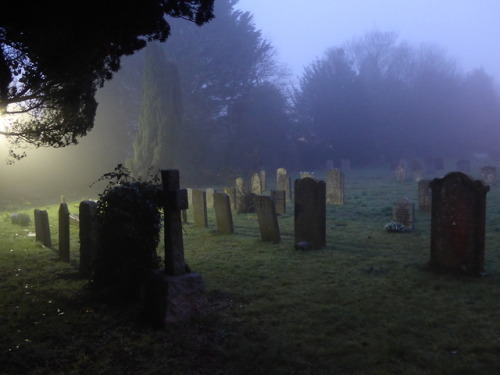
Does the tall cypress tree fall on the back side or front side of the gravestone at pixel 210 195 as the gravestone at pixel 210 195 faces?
on the back side

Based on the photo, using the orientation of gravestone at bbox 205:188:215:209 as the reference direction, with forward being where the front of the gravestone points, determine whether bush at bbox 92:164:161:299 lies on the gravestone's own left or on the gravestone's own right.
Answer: on the gravestone's own right

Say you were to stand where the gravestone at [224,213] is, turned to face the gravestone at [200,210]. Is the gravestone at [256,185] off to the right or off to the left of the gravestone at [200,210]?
right

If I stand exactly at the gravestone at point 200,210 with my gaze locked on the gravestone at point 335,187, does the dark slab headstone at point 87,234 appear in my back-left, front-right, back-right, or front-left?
back-right

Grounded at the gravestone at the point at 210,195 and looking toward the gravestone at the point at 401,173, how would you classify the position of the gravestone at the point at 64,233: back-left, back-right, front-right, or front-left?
back-right

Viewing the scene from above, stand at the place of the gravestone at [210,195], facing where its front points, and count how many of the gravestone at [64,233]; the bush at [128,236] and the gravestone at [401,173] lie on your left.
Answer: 1

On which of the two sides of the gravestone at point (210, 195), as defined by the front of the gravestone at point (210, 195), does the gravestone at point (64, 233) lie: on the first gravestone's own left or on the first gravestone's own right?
on the first gravestone's own right

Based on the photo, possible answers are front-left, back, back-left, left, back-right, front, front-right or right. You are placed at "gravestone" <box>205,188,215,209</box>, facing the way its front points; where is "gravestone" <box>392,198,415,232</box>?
front
